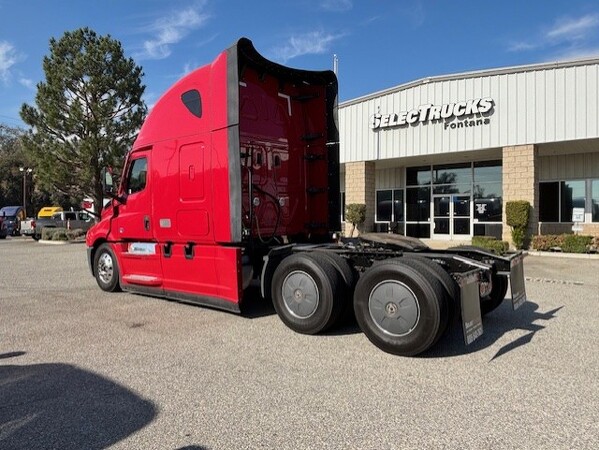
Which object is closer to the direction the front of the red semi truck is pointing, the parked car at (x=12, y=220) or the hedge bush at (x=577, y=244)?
the parked car

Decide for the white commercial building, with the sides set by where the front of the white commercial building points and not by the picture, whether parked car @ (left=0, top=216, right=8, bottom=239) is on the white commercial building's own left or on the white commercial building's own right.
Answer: on the white commercial building's own right

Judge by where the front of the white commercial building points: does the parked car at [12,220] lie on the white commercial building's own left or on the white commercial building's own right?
on the white commercial building's own right

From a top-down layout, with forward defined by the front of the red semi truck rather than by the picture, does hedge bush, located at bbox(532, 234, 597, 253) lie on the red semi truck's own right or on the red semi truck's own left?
on the red semi truck's own right

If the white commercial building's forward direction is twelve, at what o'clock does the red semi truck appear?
The red semi truck is roughly at 11 o'clock from the white commercial building.

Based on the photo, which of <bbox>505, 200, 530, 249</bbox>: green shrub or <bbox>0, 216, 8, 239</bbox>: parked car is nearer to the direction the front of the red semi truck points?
the parked car

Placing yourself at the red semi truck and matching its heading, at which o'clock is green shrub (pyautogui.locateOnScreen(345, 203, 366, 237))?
The green shrub is roughly at 2 o'clock from the red semi truck.

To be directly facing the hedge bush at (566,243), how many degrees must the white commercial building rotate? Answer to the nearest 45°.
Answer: approximately 90° to its left

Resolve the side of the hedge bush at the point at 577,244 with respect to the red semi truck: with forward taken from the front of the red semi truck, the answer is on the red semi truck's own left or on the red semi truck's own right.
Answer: on the red semi truck's own right

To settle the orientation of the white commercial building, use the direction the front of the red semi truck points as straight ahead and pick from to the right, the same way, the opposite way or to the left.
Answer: to the left

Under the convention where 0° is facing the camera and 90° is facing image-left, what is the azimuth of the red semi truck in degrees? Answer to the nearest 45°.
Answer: approximately 135°

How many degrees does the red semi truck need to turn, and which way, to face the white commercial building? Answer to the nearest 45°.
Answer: approximately 90° to its right

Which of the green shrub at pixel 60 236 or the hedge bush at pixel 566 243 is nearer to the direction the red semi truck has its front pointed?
the green shrub
